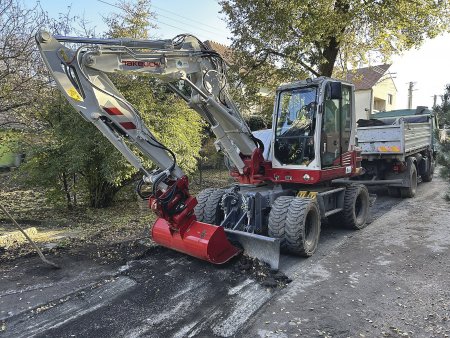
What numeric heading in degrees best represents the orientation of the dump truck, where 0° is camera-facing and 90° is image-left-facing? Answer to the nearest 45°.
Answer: approximately 225°

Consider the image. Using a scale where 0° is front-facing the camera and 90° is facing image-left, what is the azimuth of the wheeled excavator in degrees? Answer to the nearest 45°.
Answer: approximately 45°

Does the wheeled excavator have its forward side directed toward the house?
no

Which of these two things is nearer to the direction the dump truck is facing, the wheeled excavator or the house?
the house

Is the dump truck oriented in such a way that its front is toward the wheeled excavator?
no

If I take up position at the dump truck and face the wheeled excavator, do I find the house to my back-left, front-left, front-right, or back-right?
back-right

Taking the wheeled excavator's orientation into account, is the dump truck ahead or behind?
behind

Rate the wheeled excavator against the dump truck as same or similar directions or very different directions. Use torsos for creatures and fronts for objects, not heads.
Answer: very different directions

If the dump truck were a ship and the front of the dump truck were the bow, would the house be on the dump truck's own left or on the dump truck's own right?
on the dump truck's own left

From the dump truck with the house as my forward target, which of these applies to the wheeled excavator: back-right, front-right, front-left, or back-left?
back-left

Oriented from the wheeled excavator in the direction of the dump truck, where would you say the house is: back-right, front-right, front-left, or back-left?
front-left
